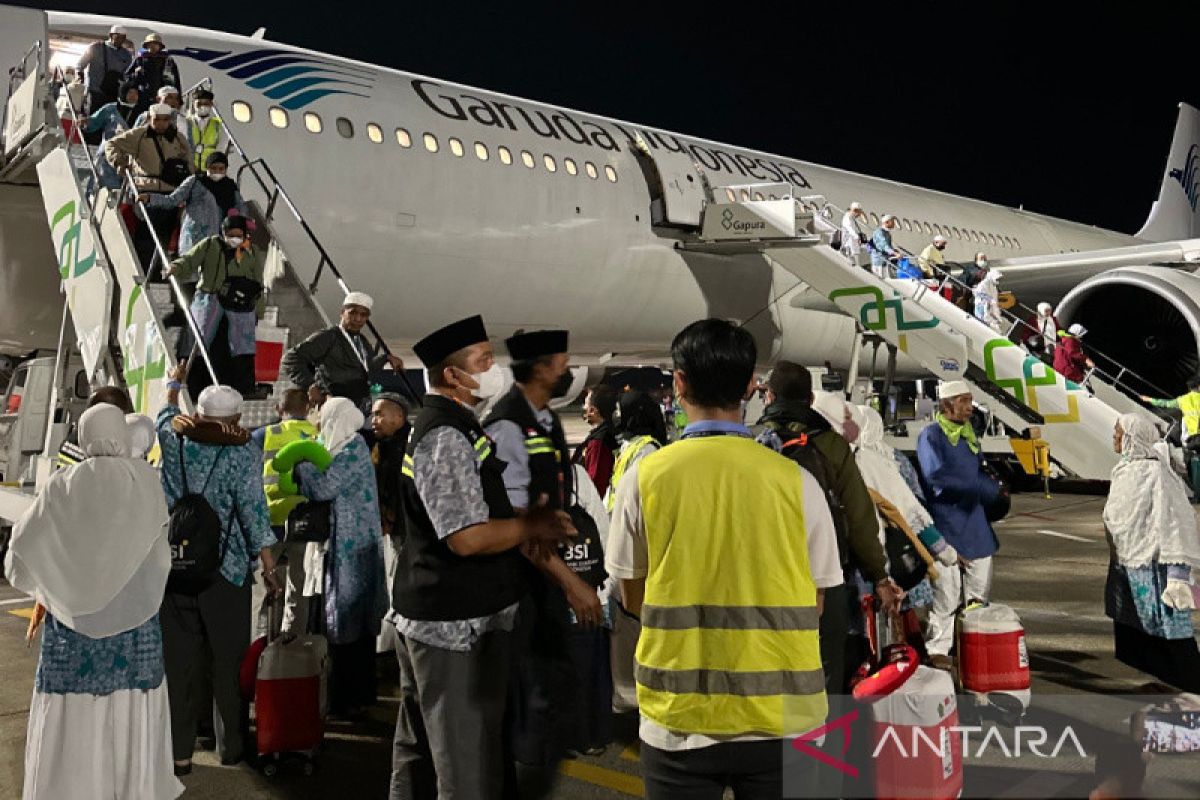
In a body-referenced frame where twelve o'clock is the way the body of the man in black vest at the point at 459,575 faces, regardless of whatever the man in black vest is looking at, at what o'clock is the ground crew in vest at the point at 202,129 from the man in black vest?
The ground crew in vest is roughly at 8 o'clock from the man in black vest.

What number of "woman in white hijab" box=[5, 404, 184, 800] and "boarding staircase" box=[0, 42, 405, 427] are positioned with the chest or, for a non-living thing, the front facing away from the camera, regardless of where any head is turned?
1

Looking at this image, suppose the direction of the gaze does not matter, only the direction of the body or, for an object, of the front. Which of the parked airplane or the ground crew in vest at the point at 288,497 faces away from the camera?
the ground crew in vest

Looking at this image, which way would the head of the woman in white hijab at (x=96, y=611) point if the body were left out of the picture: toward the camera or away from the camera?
away from the camera

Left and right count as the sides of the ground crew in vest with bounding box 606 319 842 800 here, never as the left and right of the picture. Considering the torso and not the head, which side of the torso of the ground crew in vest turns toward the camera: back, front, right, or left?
back

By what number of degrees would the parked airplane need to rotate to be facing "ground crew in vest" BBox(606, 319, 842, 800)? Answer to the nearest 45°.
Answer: approximately 45° to its left

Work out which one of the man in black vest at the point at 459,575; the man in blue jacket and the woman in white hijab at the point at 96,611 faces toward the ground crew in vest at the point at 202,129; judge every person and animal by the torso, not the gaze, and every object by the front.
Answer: the woman in white hijab

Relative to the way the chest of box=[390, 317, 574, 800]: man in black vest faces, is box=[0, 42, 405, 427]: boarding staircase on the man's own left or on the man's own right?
on the man's own left

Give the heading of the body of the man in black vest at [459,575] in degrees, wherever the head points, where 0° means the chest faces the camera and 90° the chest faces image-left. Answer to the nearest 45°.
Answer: approximately 270°

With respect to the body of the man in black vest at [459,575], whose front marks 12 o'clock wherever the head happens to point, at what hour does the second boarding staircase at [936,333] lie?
The second boarding staircase is roughly at 10 o'clock from the man in black vest.

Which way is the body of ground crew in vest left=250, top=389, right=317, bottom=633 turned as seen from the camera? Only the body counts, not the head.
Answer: away from the camera
